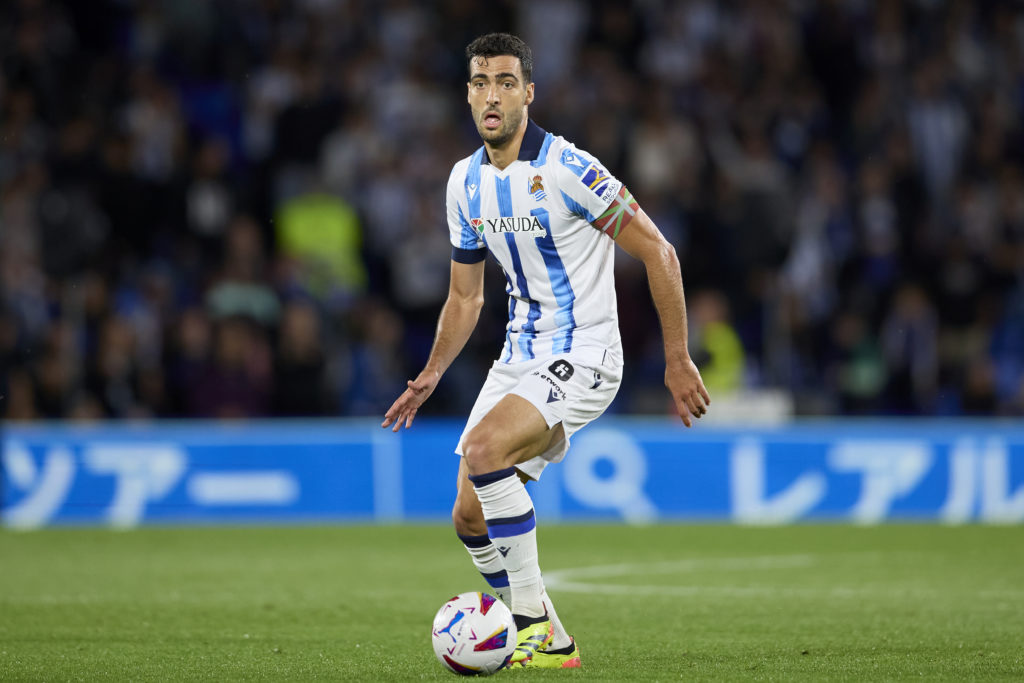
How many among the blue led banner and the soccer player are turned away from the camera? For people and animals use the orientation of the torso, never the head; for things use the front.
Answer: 0

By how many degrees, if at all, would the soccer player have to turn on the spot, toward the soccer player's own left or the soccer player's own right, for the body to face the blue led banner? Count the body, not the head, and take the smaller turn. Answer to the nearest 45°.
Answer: approximately 135° to the soccer player's own right

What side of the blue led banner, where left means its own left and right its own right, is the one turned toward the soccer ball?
front

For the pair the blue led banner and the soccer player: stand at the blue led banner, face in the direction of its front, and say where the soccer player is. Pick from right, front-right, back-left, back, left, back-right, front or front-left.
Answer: front

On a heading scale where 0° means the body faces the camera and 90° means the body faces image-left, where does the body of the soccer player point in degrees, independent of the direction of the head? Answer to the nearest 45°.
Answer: approximately 45°

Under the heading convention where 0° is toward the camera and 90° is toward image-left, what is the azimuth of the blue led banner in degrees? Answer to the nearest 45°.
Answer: approximately 0°
